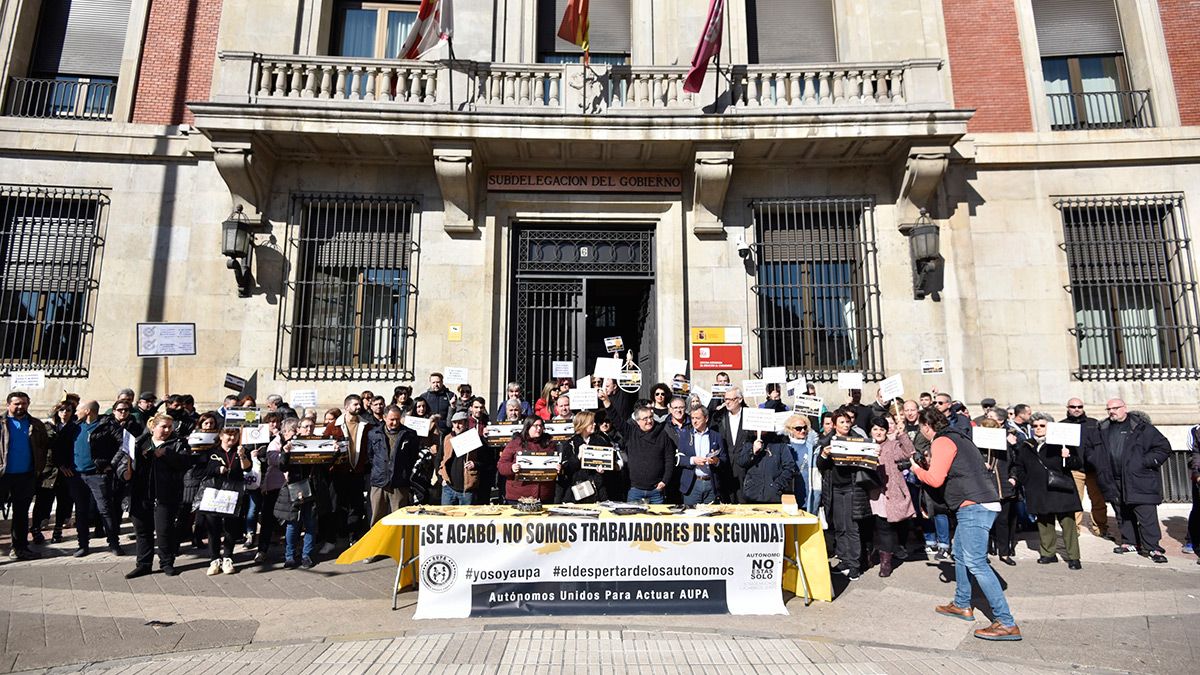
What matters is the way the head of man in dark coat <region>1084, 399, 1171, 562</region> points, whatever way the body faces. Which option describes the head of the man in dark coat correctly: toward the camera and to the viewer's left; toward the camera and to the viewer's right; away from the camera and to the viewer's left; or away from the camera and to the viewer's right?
toward the camera and to the viewer's left

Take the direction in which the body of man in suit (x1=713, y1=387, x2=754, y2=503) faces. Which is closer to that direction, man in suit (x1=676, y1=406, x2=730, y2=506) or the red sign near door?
the man in suit

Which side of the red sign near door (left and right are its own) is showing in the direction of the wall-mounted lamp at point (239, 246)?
right

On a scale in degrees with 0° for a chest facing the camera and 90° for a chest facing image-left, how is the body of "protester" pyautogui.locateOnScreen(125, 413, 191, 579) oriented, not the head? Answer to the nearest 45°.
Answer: approximately 0°

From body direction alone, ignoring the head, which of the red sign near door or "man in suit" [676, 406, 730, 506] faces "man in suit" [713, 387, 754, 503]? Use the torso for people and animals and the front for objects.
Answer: the red sign near door

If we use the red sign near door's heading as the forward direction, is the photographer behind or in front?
in front

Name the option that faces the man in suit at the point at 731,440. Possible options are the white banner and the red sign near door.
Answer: the red sign near door

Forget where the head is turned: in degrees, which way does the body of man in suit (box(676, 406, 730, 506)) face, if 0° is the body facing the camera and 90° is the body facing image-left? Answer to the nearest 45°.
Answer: approximately 0°

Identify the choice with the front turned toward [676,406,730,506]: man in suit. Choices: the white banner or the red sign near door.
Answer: the red sign near door

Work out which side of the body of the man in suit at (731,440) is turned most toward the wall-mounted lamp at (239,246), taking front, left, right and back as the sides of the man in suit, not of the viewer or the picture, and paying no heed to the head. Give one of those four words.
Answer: right
